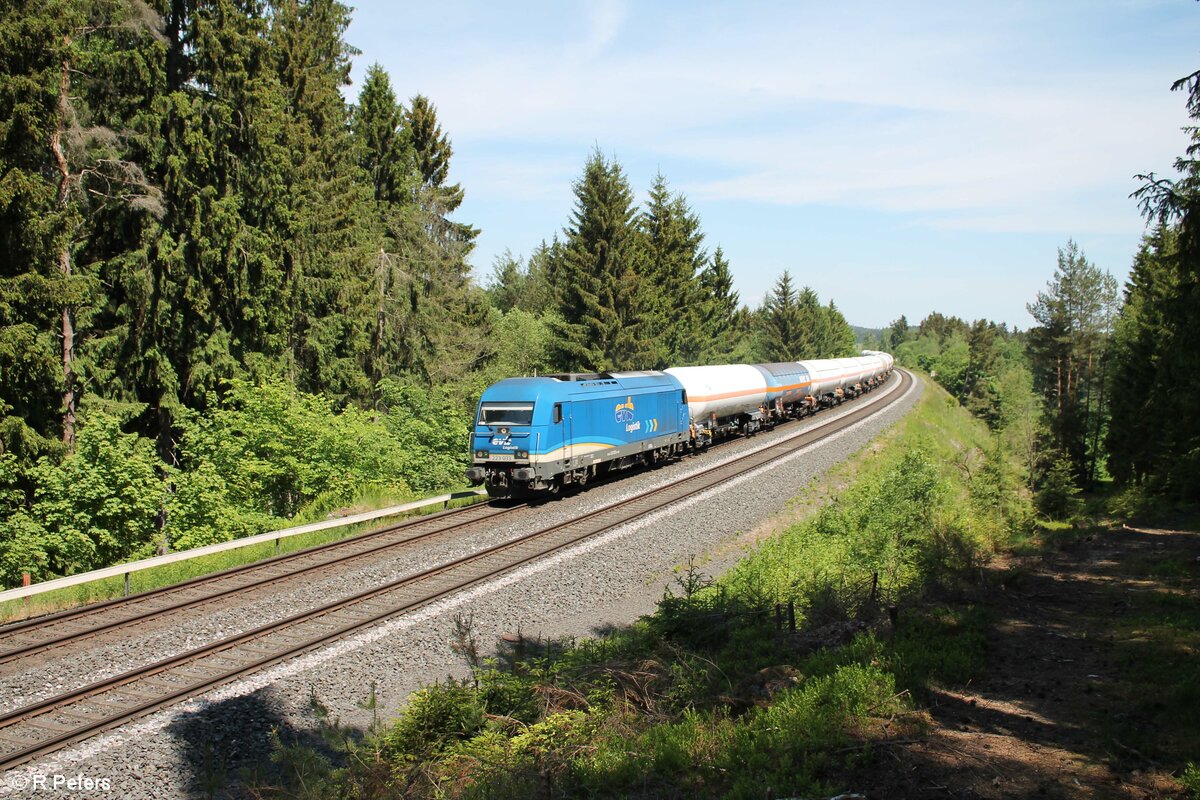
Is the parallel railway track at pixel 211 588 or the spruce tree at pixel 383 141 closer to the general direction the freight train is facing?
the parallel railway track

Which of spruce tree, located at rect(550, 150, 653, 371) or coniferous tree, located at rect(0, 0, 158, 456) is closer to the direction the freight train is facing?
the coniferous tree

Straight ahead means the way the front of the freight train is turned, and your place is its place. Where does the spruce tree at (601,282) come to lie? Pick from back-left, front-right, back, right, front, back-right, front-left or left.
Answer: back-right

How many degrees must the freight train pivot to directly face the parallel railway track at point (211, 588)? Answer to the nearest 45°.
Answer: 0° — it already faces it

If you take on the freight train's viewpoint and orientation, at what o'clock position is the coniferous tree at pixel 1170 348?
The coniferous tree is roughly at 7 o'clock from the freight train.

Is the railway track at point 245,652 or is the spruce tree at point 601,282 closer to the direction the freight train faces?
the railway track

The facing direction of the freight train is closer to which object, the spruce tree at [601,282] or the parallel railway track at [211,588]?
the parallel railway track

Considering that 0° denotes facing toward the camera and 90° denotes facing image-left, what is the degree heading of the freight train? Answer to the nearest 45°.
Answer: approximately 45°

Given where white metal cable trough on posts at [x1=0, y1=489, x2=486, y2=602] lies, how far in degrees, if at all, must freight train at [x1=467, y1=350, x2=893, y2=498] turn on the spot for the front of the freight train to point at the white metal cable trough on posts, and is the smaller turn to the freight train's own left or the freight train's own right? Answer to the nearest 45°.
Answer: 0° — it already faces it

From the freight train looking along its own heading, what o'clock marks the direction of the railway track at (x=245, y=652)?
The railway track is roughly at 11 o'clock from the freight train.
